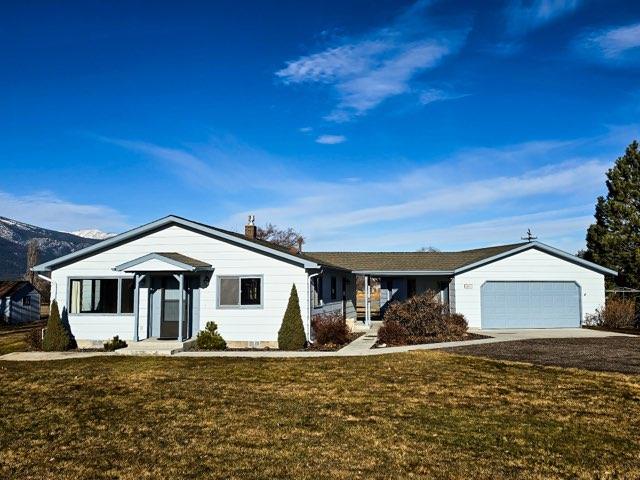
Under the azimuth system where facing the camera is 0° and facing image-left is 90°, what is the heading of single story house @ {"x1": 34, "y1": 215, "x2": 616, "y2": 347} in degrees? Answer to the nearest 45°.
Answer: approximately 0°

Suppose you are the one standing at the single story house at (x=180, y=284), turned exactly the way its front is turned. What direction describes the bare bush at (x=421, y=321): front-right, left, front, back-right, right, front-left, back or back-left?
left

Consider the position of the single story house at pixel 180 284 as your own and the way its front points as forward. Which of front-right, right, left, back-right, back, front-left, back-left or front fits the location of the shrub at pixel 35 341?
right

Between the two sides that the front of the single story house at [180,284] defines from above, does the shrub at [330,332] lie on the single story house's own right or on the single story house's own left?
on the single story house's own left

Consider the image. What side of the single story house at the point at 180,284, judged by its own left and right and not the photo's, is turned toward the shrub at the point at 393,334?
left

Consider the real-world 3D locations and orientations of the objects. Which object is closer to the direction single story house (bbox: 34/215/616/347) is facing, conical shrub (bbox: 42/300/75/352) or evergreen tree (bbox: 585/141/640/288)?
the conical shrub

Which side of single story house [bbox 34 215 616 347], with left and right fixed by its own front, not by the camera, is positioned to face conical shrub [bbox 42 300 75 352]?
right
